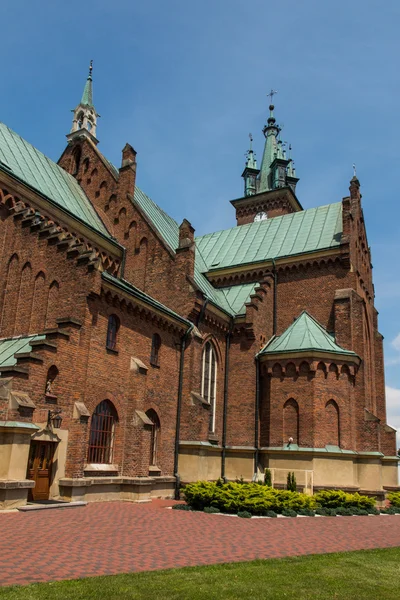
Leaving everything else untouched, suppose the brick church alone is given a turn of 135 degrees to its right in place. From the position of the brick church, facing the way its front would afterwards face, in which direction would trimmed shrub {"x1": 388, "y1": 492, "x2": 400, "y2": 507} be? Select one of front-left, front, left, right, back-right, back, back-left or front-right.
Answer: left
